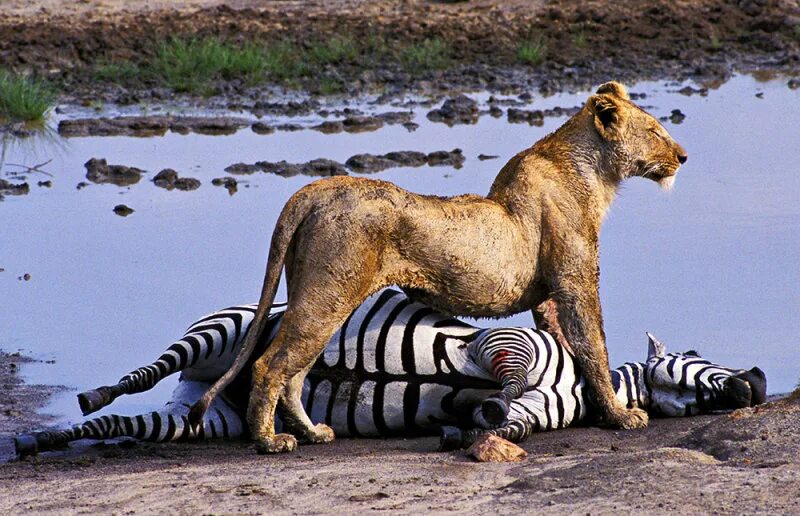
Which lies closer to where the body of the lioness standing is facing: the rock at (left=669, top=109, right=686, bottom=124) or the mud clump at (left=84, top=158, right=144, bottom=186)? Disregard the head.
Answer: the rock

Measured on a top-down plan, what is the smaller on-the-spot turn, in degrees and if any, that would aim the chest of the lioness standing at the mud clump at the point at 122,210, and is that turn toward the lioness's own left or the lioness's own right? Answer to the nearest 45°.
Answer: approximately 135° to the lioness's own left

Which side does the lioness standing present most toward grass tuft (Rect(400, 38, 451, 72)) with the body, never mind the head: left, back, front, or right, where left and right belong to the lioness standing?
left

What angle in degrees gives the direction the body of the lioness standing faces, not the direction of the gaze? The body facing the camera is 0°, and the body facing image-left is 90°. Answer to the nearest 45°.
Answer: approximately 270°

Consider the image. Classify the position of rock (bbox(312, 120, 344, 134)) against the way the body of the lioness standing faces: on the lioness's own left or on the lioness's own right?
on the lioness's own left

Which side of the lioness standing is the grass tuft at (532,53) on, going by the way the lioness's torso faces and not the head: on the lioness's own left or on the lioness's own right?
on the lioness's own left

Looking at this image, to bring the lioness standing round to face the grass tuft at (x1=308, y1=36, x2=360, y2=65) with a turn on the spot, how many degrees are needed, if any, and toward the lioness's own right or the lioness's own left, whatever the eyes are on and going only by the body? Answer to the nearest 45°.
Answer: approximately 90° to the lioness's own left
